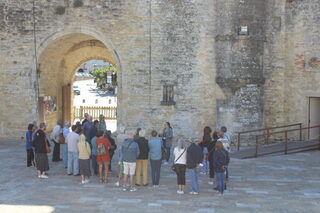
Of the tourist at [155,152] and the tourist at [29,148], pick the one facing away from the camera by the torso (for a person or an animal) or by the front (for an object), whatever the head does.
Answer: the tourist at [155,152]

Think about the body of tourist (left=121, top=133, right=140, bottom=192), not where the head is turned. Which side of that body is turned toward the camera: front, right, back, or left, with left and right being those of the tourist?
back

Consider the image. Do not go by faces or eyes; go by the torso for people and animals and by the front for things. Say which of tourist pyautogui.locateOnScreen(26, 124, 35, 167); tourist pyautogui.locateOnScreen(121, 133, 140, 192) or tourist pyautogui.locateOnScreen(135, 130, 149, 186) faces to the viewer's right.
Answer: tourist pyautogui.locateOnScreen(26, 124, 35, 167)

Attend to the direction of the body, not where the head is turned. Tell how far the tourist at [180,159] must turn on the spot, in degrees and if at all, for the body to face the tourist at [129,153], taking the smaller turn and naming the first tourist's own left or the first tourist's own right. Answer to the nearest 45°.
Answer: approximately 90° to the first tourist's own left

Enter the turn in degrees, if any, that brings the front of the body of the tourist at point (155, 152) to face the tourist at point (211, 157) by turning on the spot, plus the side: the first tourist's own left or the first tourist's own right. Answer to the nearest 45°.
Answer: approximately 90° to the first tourist's own right

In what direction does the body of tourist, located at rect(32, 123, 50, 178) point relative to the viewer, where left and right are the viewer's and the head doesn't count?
facing away from the viewer and to the right of the viewer

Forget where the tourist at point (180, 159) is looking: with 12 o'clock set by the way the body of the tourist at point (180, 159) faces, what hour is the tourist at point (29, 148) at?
the tourist at point (29, 148) is roughly at 10 o'clock from the tourist at point (180, 159).

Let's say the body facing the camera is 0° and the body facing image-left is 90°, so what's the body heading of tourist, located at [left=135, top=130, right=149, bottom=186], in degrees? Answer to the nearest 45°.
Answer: approximately 180°

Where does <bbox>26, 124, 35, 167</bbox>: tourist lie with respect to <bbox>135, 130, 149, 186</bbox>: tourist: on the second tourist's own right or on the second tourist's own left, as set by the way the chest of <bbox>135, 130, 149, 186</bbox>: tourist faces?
on the second tourist's own left

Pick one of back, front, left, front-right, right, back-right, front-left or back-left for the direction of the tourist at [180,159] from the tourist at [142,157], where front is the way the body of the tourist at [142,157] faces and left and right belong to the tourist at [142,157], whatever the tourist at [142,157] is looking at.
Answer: back-right

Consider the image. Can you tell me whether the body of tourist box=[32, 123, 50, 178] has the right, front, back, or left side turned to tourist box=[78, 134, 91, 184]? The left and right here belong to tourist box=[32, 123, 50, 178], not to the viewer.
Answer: right

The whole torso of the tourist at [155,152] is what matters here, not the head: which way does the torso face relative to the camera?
away from the camera

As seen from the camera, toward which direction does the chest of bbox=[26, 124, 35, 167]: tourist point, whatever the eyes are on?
to the viewer's right

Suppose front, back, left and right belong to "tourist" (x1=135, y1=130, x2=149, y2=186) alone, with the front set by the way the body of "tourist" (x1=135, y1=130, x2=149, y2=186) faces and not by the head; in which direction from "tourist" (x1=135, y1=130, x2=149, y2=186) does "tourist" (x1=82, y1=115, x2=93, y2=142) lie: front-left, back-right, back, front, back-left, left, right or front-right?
front-left

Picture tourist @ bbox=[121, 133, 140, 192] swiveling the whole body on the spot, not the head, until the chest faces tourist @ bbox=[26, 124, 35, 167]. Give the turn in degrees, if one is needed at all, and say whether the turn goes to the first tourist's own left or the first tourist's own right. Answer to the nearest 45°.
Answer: approximately 45° to the first tourist's own left

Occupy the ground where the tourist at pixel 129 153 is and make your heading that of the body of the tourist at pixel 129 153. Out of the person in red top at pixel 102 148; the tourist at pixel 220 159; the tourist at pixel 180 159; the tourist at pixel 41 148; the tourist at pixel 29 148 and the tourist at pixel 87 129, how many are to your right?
2

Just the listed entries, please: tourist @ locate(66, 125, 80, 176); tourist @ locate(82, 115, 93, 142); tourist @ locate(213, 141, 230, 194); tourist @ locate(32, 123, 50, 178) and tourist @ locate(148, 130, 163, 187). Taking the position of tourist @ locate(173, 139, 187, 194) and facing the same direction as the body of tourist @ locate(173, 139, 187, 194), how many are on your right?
1

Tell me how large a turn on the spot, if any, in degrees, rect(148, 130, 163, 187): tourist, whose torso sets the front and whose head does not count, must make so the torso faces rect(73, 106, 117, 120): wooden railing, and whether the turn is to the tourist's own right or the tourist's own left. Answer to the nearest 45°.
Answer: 0° — they already face it

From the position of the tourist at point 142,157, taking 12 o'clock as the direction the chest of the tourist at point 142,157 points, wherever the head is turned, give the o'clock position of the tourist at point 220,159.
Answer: the tourist at point 220,159 is roughly at 4 o'clock from the tourist at point 142,157.
